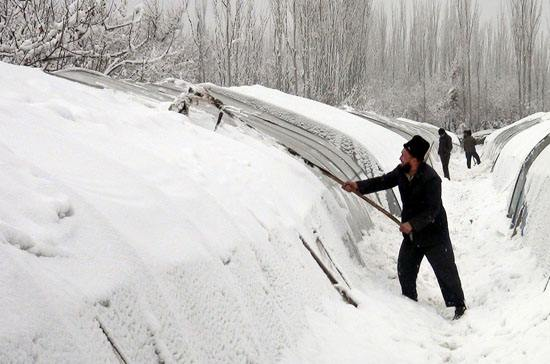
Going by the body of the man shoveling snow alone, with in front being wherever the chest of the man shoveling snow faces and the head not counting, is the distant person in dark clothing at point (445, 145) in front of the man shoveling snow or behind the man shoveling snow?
behind

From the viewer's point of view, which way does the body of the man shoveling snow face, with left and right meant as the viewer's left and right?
facing the viewer and to the left of the viewer
